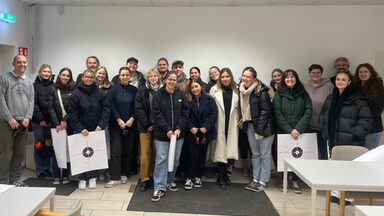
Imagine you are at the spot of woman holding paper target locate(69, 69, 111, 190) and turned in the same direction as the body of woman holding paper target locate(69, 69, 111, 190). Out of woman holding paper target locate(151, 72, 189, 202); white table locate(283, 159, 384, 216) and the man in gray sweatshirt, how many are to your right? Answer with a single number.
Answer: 1

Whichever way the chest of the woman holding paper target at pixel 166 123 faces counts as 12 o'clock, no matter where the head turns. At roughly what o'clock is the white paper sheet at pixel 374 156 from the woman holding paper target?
The white paper sheet is roughly at 10 o'clock from the woman holding paper target.

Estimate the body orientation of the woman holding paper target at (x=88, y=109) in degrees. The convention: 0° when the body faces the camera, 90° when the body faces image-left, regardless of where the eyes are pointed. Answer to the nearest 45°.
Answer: approximately 0°

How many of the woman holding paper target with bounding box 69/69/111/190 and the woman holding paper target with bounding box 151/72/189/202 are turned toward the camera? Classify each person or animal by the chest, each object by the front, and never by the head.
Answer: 2

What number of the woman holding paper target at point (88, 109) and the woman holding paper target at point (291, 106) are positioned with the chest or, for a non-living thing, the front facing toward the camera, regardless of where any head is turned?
2

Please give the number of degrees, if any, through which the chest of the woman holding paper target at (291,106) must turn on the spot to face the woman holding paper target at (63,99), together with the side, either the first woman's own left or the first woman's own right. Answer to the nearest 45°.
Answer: approximately 90° to the first woman's own right
